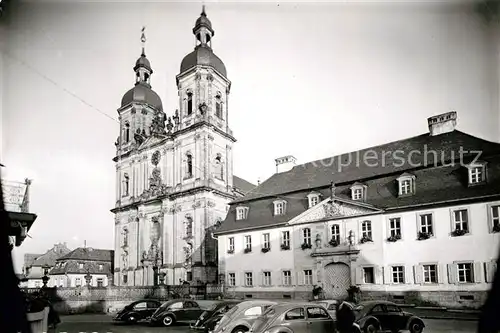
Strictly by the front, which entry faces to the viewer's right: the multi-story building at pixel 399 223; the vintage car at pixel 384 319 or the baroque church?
the vintage car

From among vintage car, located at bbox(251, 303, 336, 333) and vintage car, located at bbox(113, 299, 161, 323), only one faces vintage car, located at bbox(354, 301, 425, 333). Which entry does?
vintage car, located at bbox(251, 303, 336, 333)

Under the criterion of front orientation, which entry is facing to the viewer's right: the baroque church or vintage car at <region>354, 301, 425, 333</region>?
the vintage car

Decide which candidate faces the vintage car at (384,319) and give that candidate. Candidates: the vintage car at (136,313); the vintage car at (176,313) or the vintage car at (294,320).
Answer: the vintage car at (294,320)

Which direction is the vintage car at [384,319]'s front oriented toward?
to the viewer's right

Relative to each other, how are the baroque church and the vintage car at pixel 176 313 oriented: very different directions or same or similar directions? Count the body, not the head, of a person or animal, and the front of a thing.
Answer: very different directions

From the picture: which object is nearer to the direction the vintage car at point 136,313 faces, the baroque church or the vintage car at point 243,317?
the baroque church

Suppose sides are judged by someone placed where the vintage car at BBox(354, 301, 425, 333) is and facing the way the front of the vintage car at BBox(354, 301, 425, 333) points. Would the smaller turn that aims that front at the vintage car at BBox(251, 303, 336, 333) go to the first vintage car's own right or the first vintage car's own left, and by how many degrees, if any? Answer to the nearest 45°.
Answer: approximately 135° to the first vintage car's own right

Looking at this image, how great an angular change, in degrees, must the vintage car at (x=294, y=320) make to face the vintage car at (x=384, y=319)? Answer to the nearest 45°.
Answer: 0° — it already faces it

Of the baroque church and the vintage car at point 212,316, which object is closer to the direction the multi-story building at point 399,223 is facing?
the vintage car
